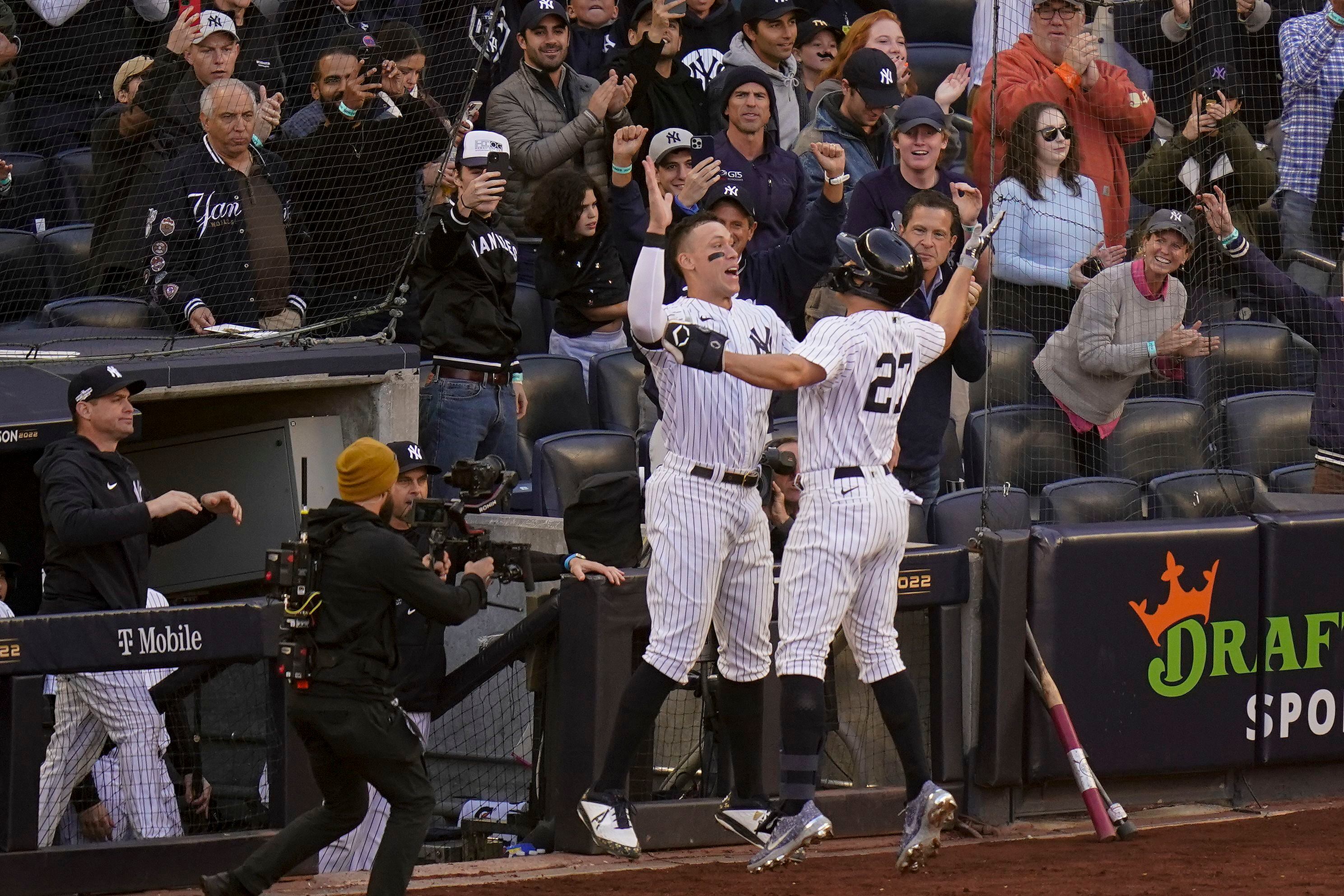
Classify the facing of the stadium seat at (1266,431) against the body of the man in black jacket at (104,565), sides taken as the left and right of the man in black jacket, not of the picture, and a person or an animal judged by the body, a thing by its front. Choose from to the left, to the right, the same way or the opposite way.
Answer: to the right

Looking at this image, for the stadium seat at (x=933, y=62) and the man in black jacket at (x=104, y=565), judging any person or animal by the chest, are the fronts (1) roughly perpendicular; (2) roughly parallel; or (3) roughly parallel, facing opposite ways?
roughly perpendicular

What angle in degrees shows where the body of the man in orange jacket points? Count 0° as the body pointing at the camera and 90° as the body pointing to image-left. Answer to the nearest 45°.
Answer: approximately 0°

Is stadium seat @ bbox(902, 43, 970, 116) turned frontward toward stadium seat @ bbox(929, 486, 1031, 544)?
yes

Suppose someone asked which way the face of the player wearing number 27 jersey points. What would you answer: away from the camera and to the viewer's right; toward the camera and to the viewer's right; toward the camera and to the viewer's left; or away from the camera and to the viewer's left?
away from the camera and to the viewer's left

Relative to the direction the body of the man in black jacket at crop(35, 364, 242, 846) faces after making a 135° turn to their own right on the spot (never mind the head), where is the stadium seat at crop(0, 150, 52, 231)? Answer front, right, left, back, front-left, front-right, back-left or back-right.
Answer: right

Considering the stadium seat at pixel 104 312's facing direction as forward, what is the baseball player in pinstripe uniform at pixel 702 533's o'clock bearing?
The baseball player in pinstripe uniform is roughly at 11 o'clock from the stadium seat.

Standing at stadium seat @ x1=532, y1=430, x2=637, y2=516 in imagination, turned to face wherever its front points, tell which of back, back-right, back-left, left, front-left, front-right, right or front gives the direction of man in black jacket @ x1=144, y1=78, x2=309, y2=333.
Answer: back-right

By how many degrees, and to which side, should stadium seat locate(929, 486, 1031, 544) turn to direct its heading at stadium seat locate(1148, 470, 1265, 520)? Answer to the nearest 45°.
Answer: approximately 135° to its left
